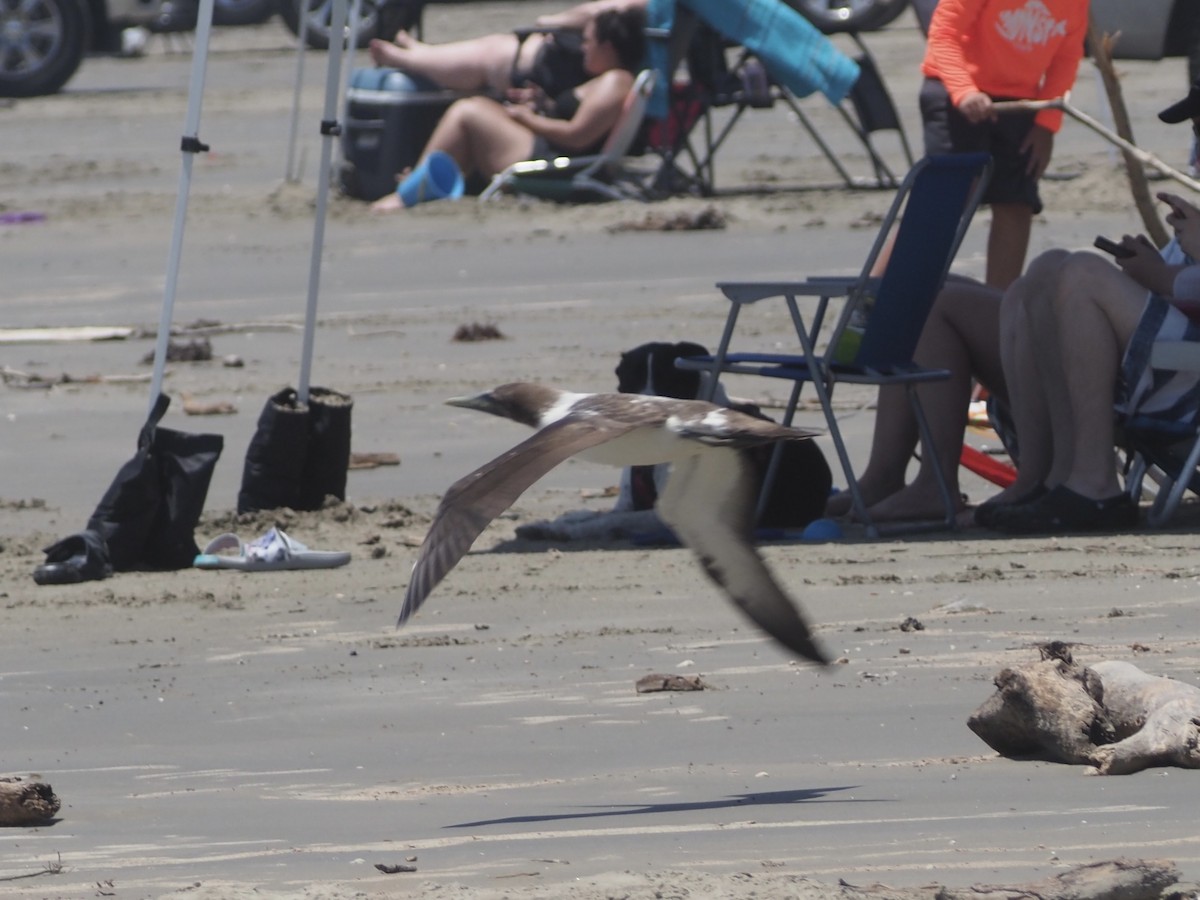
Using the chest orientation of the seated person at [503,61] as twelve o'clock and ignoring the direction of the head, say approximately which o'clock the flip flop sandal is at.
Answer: The flip flop sandal is roughly at 9 o'clock from the seated person.

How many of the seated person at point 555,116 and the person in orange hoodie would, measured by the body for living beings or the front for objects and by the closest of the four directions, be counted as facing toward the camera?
1

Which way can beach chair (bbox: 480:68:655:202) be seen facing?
to the viewer's left

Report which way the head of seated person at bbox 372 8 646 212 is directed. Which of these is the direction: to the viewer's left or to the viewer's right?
to the viewer's left

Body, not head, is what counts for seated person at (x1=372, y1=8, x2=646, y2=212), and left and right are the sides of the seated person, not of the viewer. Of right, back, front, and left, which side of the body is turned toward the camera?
left

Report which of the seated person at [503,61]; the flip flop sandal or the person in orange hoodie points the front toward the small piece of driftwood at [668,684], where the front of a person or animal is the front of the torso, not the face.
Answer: the person in orange hoodie

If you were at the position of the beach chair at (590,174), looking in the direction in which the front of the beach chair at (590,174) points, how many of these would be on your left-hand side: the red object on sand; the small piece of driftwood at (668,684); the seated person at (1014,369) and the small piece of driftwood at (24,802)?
4

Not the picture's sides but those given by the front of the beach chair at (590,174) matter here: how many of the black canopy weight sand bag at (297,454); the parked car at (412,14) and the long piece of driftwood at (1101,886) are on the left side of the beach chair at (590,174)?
2

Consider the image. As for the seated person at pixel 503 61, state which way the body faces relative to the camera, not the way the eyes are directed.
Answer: to the viewer's left
